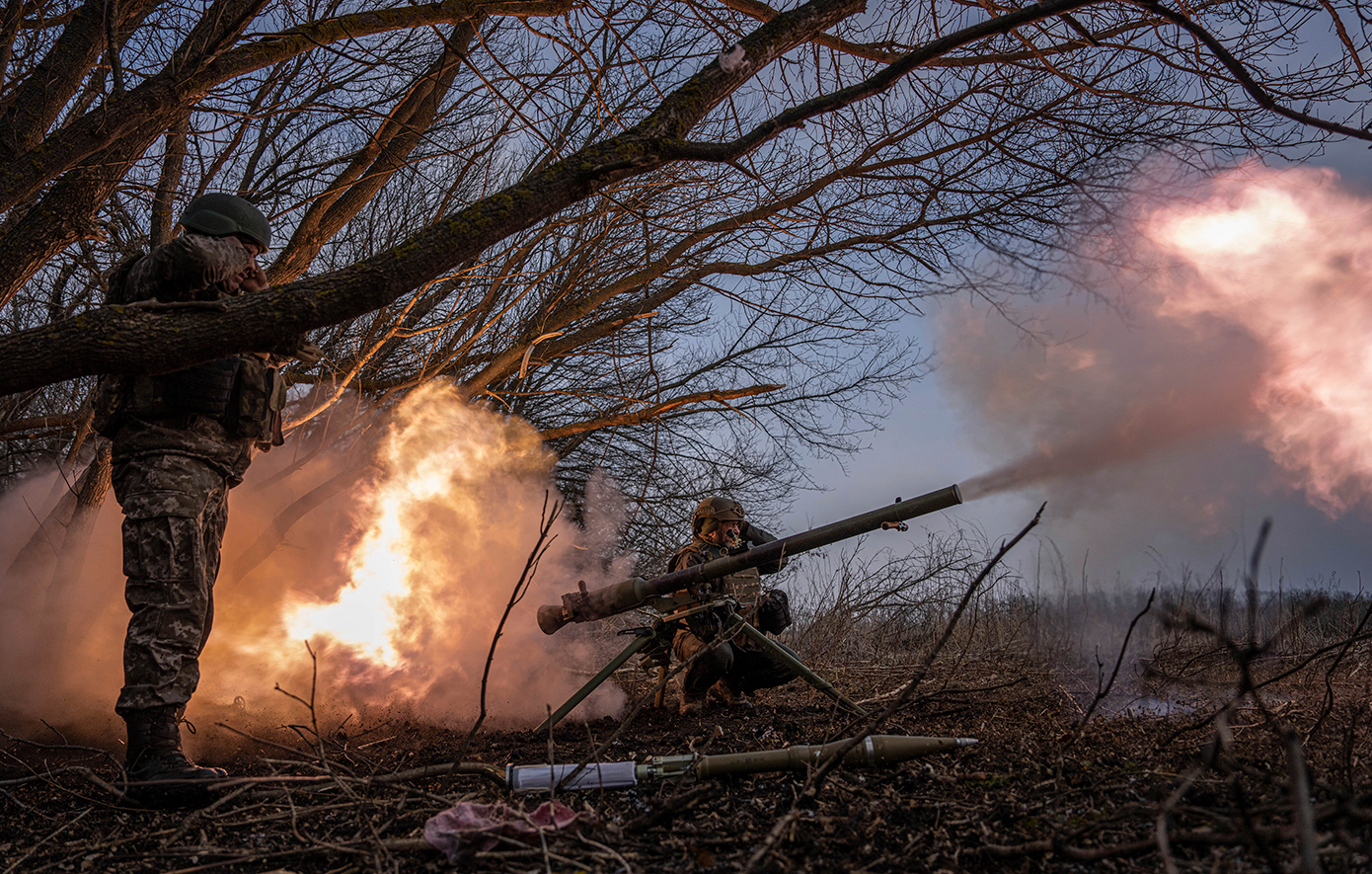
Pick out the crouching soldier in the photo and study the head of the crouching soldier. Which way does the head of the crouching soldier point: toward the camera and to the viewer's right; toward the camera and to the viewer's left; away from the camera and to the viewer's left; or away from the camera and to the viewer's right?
toward the camera and to the viewer's right

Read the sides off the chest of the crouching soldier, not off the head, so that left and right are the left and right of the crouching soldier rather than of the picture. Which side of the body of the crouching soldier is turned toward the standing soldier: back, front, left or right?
right

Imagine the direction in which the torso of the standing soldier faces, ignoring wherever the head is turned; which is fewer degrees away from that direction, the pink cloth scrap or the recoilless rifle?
the recoilless rifle

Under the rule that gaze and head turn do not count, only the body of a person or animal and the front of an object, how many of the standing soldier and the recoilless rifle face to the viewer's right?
2

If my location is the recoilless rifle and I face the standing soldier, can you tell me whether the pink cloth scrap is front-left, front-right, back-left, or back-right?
front-left

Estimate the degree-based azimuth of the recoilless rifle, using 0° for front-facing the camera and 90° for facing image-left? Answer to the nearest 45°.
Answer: approximately 270°

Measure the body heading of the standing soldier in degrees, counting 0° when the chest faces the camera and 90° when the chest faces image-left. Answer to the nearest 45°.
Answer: approximately 270°

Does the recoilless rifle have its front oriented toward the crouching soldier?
no

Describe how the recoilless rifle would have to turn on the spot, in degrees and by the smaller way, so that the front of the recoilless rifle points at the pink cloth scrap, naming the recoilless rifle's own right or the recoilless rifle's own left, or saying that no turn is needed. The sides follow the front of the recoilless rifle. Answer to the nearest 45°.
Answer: approximately 90° to the recoilless rifle's own right

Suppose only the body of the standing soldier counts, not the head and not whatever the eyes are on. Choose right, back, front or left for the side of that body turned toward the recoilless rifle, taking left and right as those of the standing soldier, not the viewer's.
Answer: front

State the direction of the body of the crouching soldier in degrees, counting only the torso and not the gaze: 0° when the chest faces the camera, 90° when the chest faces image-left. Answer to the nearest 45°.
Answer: approximately 315°
